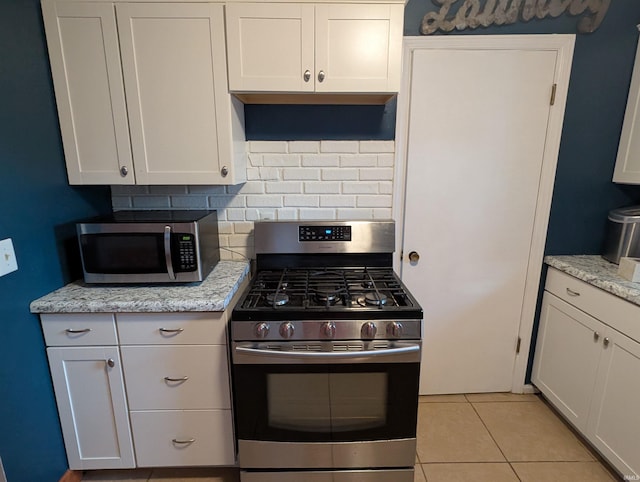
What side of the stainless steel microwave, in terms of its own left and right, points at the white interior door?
left

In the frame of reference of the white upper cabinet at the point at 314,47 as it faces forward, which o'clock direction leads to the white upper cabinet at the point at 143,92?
the white upper cabinet at the point at 143,92 is roughly at 3 o'clock from the white upper cabinet at the point at 314,47.

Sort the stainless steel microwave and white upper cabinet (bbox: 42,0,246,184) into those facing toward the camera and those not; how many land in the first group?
2

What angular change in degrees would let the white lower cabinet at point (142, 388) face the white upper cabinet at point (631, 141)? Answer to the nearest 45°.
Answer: approximately 90° to its left

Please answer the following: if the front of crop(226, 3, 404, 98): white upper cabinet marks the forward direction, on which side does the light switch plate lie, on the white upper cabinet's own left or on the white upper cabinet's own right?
on the white upper cabinet's own right

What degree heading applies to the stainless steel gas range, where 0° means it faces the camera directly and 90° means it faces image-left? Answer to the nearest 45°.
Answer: approximately 0°

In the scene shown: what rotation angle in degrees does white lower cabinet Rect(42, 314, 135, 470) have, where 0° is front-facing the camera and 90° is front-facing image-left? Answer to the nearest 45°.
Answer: approximately 0°

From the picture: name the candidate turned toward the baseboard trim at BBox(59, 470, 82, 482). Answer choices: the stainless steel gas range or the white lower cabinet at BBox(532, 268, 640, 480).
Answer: the white lower cabinet
